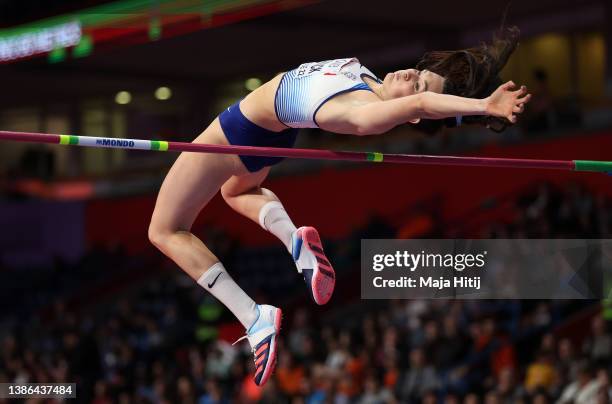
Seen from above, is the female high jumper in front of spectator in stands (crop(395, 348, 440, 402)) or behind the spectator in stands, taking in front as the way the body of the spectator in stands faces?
in front

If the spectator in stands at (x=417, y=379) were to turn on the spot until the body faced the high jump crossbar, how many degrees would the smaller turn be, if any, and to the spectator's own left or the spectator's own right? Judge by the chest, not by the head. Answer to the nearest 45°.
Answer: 0° — they already face it

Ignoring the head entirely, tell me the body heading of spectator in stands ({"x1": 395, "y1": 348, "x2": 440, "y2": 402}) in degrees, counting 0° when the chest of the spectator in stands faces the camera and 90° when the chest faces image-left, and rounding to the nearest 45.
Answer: approximately 0°
